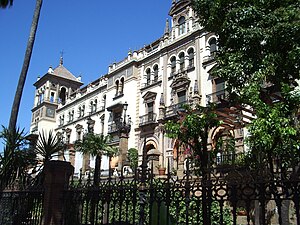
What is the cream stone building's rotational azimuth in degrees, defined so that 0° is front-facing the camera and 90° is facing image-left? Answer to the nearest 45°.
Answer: approximately 45°

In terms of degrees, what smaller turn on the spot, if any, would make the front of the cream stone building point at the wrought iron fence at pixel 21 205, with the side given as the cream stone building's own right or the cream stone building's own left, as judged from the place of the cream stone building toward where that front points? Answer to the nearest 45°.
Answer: approximately 45° to the cream stone building's own left

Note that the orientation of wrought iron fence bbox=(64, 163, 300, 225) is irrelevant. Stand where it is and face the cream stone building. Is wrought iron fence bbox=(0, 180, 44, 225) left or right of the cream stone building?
left

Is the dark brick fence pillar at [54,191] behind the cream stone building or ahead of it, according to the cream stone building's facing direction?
ahead

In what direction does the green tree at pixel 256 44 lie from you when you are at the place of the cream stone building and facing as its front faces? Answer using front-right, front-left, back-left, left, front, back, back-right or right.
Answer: front-left

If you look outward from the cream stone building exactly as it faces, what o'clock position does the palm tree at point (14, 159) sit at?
The palm tree is roughly at 11 o'clock from the cream stone building.

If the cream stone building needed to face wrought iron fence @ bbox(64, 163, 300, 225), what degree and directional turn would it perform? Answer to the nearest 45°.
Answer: approximately 45° to its left

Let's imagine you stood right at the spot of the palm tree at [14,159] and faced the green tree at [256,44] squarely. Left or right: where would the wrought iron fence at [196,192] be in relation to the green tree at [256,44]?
right
